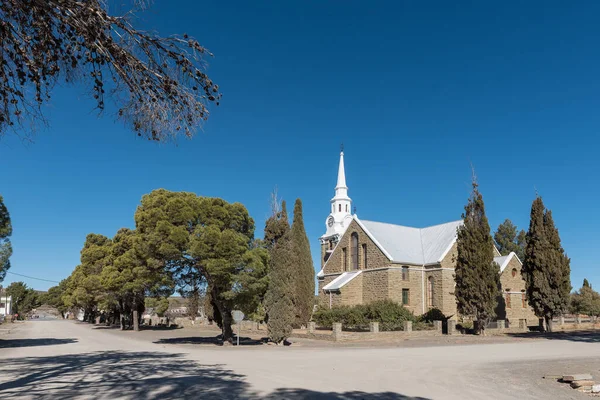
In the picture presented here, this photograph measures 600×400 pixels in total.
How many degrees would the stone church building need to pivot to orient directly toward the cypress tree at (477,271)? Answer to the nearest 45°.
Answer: approximately 180°
